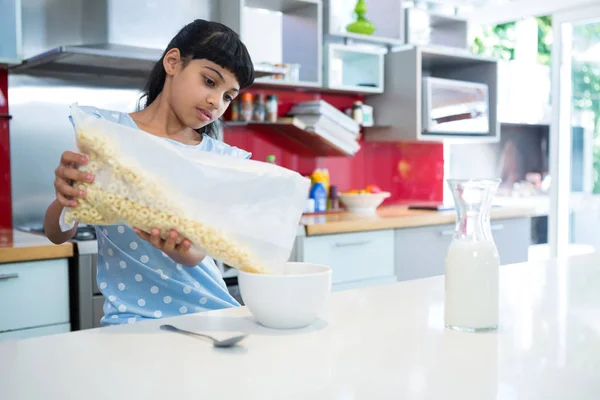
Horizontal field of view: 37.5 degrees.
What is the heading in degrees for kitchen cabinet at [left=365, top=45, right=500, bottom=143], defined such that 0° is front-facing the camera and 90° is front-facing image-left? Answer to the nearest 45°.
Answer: approximately 315°

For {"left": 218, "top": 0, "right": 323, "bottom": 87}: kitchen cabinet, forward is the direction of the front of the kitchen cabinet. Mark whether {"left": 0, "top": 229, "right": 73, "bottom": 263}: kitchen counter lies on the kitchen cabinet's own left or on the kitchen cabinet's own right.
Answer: on the kitchen cabinet's own right

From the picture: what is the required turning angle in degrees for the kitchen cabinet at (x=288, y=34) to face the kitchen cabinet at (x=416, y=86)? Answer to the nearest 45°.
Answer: approximately 90° to its left

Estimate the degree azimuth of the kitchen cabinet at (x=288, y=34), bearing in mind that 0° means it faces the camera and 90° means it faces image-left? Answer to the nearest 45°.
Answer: approximately 315°

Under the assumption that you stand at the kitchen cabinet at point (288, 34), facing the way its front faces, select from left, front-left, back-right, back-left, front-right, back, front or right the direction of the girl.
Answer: front-right

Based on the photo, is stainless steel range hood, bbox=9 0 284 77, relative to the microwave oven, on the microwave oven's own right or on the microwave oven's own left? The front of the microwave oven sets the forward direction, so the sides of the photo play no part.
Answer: on the microwave oven's own right

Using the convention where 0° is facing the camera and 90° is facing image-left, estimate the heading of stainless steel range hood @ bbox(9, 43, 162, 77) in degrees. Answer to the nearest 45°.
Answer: approximately 315°

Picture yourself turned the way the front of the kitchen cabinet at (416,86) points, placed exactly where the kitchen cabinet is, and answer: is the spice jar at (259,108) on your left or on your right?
on your right

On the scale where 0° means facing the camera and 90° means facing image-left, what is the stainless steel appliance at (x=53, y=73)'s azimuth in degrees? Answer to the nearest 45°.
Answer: approximately 315°

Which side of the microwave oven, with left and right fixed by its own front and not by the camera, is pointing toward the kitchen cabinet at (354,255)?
right
